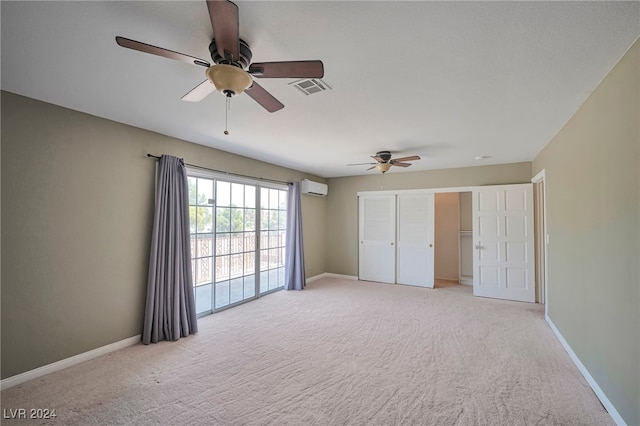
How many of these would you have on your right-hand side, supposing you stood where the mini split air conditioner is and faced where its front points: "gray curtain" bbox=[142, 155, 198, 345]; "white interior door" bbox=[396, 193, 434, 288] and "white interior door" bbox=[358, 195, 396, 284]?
1

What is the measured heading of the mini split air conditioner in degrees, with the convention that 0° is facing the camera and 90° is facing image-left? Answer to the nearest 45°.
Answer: approximately 315°

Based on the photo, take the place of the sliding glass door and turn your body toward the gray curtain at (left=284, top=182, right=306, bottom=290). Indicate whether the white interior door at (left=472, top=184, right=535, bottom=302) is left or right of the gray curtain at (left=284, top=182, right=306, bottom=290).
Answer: right

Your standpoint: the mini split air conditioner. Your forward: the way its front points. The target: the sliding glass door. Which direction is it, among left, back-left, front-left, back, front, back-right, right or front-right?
right

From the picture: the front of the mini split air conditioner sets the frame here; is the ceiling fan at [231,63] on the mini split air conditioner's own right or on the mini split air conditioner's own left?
on the mini split air conditioner's own right

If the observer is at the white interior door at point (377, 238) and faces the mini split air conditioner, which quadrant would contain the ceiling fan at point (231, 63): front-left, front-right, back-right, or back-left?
front-left

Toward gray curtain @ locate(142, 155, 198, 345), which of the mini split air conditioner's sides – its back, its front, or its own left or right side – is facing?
right

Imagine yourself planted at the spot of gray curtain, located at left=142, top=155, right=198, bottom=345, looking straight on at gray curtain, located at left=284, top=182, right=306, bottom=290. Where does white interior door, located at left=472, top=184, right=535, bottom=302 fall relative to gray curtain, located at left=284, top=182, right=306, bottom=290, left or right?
right

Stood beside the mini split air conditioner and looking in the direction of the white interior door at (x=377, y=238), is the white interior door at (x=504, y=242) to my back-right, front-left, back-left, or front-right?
front-right

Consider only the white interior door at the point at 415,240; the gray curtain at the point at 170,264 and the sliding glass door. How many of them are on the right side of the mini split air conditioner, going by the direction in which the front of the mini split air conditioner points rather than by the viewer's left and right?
2

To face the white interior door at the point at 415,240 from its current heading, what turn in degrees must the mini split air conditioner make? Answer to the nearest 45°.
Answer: approximately 45° to its left

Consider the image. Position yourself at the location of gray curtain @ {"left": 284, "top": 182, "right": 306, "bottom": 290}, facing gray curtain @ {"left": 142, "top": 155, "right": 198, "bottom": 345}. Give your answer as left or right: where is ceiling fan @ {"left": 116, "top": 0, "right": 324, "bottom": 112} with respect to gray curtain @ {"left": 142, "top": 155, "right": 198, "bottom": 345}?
left

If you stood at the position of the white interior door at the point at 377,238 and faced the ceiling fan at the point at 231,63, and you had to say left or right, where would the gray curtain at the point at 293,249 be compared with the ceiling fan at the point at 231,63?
right

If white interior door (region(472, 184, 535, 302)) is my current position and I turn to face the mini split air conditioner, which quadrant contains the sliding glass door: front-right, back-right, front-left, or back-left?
front-left

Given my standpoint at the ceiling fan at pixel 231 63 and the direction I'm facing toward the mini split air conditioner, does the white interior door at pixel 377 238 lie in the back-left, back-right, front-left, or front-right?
front-right

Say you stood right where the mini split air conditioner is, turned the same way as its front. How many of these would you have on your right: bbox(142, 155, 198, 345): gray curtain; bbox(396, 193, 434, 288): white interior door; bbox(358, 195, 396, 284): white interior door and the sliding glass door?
2

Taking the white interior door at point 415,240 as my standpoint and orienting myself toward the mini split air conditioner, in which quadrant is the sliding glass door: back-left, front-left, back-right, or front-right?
front-left

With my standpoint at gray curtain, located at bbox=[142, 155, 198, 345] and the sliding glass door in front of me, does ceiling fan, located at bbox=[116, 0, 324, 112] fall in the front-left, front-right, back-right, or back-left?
back-right
